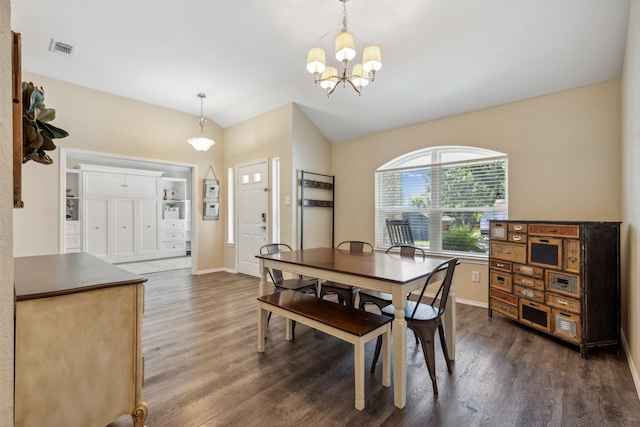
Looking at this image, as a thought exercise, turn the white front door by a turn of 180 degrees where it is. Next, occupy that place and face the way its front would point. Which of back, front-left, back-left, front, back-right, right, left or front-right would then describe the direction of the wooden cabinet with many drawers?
right

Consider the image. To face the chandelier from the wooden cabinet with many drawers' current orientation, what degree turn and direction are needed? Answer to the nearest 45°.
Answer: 0° — it already faces it

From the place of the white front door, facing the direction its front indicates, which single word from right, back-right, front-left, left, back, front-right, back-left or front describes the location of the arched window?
left

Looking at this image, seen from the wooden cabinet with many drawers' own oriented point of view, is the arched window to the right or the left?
on its right

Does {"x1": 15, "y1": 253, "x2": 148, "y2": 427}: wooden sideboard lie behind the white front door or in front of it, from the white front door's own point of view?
in front

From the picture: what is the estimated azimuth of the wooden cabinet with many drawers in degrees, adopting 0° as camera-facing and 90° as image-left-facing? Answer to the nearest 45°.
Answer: approximately 45°

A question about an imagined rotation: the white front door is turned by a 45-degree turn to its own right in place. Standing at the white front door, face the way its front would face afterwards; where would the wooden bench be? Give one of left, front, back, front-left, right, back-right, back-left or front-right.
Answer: left

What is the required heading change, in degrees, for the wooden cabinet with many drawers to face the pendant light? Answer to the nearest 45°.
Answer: approximately 45° to its right

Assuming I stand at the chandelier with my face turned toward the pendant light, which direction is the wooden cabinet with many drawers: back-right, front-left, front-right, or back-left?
back-right

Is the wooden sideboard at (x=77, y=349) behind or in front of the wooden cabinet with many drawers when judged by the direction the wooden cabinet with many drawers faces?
in front

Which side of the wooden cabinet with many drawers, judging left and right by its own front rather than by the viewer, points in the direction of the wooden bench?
front

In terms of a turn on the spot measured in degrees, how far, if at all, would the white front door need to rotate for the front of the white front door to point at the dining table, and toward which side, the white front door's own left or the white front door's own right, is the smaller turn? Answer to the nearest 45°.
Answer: approximately 45° to the white front door's own left
